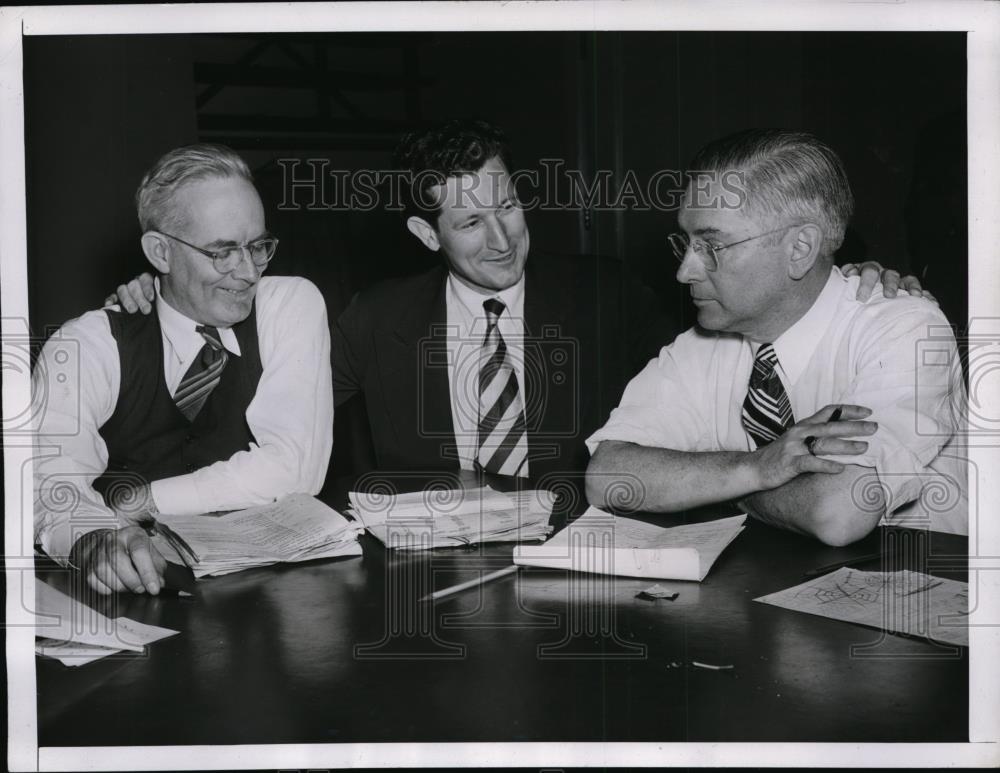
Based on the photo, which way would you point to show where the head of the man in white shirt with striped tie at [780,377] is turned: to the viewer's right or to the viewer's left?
to the viewer's left

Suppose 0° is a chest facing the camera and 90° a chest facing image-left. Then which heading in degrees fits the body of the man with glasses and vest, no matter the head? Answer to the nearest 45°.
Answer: approximately 315°

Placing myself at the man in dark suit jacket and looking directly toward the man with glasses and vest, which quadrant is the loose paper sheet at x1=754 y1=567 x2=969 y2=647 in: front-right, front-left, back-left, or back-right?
back-left

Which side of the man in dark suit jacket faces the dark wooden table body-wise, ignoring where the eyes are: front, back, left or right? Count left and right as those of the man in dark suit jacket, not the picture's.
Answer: front

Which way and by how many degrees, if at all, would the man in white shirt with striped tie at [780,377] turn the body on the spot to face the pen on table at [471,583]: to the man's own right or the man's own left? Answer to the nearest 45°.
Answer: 0° — they already face it

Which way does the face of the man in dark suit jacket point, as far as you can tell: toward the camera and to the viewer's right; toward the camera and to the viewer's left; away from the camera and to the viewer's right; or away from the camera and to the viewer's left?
toward the camera and to the viewer's right

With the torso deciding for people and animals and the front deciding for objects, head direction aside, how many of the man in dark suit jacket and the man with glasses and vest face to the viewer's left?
0

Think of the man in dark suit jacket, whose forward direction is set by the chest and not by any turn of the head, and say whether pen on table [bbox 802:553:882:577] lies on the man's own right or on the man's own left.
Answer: on the man's own left

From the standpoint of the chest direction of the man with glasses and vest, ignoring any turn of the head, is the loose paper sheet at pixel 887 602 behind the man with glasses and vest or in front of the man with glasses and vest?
in front

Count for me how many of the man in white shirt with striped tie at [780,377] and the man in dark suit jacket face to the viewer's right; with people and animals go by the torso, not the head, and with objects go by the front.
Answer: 0
